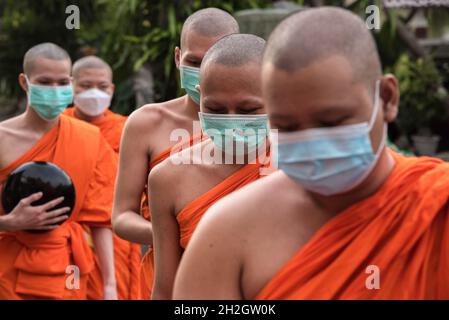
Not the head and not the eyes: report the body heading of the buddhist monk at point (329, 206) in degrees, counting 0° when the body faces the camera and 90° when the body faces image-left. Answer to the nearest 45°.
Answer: approximately 45°

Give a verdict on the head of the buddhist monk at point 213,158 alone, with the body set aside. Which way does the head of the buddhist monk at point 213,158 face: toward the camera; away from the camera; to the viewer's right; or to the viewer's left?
toward the camera

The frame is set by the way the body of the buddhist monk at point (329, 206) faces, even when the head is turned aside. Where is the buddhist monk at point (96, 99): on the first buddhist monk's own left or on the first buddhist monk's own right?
on the first buddhist monk's own right

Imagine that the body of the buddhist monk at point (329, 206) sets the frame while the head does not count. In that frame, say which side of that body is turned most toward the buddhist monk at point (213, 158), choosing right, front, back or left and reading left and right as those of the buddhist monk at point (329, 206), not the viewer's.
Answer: back

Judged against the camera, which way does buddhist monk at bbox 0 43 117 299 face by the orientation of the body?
toward the camera

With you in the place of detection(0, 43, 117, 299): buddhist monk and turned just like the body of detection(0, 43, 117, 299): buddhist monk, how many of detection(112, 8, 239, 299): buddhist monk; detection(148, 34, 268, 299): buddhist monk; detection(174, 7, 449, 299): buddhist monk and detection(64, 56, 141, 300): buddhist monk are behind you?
1

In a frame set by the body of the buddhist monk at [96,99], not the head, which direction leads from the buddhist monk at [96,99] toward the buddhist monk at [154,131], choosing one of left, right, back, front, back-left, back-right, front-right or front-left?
front

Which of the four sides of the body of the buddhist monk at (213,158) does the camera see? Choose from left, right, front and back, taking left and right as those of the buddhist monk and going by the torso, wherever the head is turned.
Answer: front

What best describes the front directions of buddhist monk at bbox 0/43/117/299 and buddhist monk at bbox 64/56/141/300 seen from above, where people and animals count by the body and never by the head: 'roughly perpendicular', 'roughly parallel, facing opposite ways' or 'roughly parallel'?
roughly parallel

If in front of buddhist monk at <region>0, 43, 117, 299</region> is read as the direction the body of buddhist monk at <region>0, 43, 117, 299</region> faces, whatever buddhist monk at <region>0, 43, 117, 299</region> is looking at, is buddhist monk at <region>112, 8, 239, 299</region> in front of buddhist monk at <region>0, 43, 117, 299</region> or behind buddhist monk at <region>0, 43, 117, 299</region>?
in front
